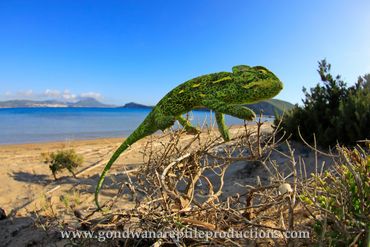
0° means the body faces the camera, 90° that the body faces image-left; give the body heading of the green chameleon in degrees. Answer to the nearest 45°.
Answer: approximately 270°

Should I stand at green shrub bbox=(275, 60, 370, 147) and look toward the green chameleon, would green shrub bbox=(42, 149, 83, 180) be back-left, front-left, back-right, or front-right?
front-right

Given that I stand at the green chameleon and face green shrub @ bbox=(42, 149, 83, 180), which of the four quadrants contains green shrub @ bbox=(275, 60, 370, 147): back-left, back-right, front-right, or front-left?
front-right

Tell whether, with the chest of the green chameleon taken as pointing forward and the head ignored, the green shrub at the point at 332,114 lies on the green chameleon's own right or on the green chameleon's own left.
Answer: on the green chameleon's own left
